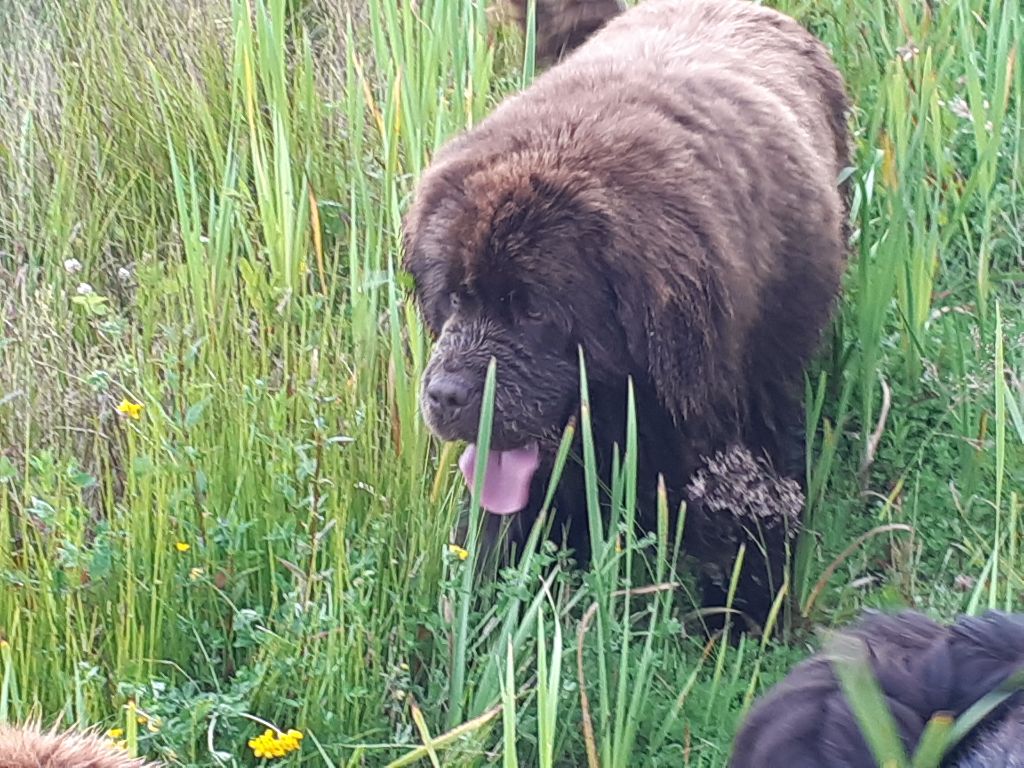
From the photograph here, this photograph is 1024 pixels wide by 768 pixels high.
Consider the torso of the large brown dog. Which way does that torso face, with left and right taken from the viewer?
facing the viewer and to the left of the viewer

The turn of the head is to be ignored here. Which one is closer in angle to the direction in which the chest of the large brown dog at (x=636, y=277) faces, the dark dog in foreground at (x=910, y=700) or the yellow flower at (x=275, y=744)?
the yellow flower

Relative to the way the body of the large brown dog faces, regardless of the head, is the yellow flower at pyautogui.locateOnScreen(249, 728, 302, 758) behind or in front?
in front
